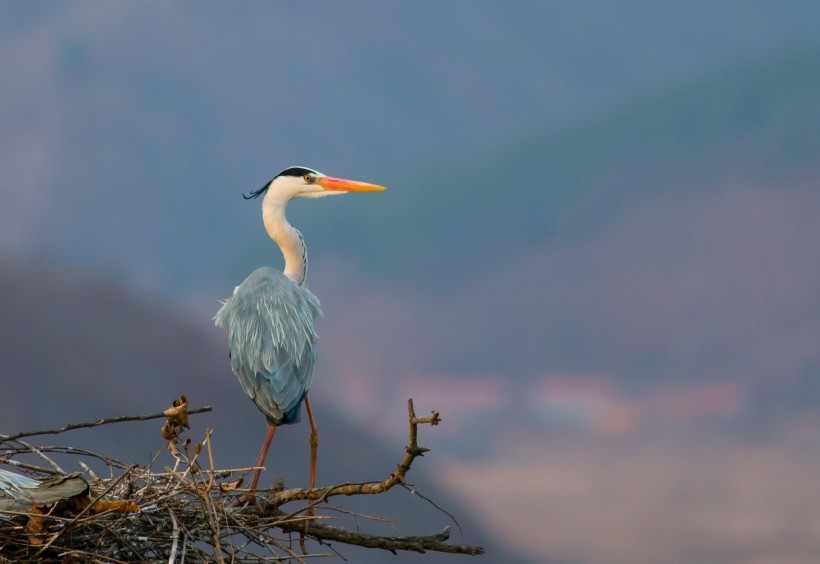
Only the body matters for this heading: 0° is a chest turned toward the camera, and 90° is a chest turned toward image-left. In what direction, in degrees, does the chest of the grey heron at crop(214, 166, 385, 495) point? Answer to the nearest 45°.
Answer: approximately 225°

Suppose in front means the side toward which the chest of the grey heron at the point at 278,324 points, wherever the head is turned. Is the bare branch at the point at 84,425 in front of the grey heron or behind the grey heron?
behind
